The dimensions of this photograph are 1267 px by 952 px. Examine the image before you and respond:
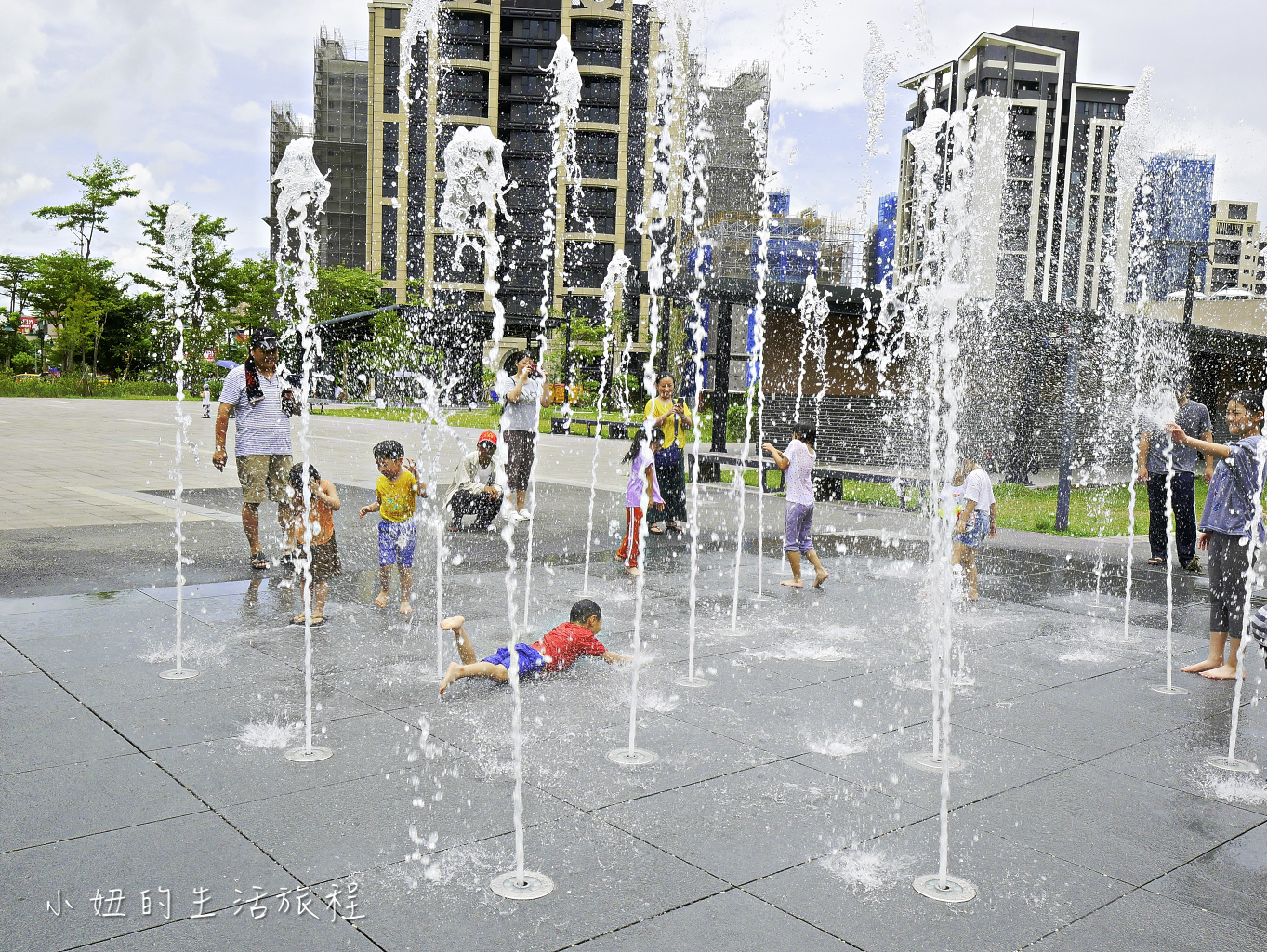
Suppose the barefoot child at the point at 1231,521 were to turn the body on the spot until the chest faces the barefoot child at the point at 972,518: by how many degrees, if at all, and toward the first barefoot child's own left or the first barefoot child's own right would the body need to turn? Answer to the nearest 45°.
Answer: approximately 45° to the first barefoot child's own right

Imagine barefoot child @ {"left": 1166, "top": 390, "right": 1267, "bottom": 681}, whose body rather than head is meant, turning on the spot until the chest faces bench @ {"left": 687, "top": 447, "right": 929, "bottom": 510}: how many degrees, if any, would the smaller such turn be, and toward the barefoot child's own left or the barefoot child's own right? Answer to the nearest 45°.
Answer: approximately 45° to the barefoot child's own right

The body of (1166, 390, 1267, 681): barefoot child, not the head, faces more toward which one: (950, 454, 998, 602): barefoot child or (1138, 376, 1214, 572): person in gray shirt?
the barefoot child

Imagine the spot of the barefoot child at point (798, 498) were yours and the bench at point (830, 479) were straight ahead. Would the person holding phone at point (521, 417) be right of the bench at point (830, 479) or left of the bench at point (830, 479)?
left

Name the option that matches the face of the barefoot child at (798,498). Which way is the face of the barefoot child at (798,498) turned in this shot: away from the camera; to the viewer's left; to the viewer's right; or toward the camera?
to the viewer's left

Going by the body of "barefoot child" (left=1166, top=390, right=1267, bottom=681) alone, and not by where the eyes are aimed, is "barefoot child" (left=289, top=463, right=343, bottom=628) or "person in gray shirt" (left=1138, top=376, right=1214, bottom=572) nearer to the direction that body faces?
the barefoot child

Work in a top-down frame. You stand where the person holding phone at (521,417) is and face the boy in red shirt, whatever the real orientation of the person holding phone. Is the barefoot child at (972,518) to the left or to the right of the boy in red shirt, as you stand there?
left
